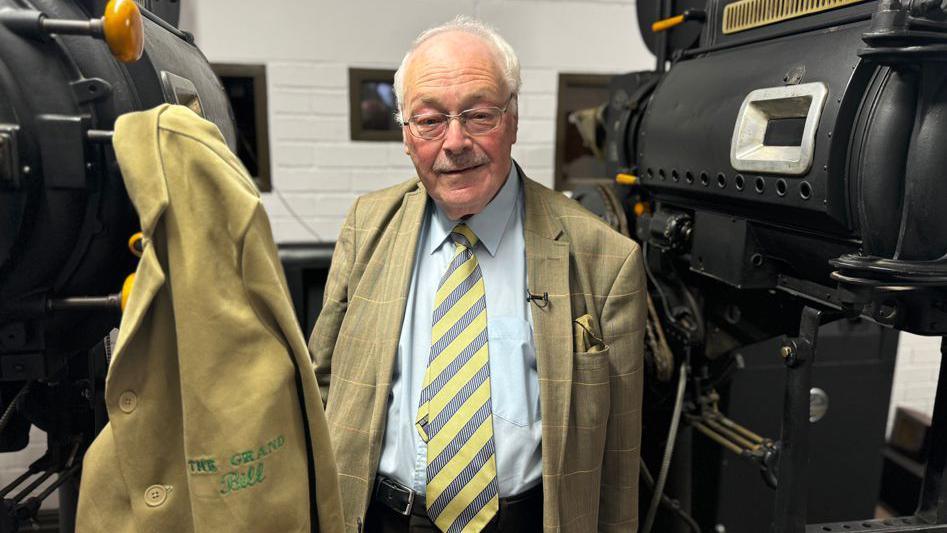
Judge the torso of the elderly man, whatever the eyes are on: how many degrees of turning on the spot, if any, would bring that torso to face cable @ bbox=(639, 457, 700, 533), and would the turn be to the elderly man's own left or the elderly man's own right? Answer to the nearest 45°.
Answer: approximately 135° to the elderly man's own left

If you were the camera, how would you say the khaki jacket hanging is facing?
facing the viewer and to the left of the viewer

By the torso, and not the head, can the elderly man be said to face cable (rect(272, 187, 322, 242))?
no

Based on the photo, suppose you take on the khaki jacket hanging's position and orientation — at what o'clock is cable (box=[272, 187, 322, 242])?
The cable is roughly at 5 o'clock from the khaki jacket hanging.

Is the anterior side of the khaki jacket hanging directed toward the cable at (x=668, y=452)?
no

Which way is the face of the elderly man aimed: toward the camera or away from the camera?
toward the camera

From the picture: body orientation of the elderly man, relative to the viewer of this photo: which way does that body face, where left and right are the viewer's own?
facing the viewer

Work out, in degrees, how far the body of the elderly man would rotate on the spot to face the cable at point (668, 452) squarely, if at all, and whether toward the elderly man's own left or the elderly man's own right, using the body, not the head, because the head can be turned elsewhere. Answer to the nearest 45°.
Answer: approximately 135° to the elderly man's own left

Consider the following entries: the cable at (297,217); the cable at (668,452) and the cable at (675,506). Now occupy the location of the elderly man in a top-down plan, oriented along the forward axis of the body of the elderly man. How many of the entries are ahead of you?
0

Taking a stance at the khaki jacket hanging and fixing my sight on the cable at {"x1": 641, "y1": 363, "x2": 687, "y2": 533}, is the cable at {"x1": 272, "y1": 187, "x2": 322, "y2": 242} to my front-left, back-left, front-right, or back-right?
front-left
